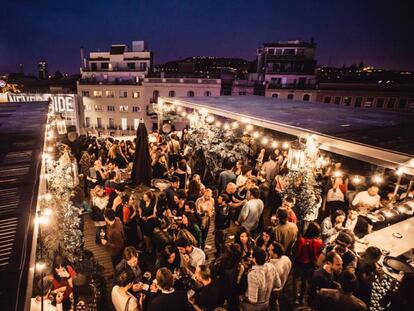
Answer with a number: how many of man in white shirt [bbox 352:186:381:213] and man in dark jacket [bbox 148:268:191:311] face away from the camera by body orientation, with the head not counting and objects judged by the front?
1

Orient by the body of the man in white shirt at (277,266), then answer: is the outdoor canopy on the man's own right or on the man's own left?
on the man's own right

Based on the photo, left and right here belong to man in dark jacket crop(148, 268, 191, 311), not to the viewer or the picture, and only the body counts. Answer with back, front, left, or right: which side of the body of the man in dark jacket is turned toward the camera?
back

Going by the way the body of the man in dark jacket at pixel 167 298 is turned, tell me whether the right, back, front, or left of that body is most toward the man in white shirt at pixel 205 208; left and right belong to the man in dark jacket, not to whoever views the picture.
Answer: front

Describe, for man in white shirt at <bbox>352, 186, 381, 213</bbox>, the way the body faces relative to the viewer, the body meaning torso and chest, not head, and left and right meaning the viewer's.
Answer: facing the viewer and to the left of the viewer
